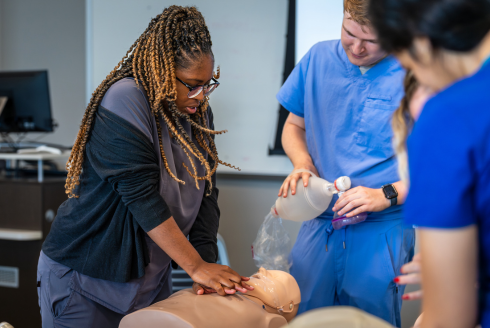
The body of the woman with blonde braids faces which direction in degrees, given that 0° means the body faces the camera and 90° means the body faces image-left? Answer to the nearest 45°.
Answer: approximately 315°

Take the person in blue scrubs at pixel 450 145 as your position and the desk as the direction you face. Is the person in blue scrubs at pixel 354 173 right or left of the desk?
right

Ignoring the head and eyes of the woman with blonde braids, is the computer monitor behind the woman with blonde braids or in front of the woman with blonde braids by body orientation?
behind

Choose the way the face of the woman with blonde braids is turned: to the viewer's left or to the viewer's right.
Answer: to the viewer's right

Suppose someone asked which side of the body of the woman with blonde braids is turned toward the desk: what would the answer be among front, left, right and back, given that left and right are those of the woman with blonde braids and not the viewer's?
back

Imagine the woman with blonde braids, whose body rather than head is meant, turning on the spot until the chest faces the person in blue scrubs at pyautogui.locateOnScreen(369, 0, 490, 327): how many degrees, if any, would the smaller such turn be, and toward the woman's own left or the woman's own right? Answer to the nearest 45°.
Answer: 0° — they already face them

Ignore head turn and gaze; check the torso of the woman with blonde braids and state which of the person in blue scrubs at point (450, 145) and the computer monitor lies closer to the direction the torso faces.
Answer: the person in blue scrubs
